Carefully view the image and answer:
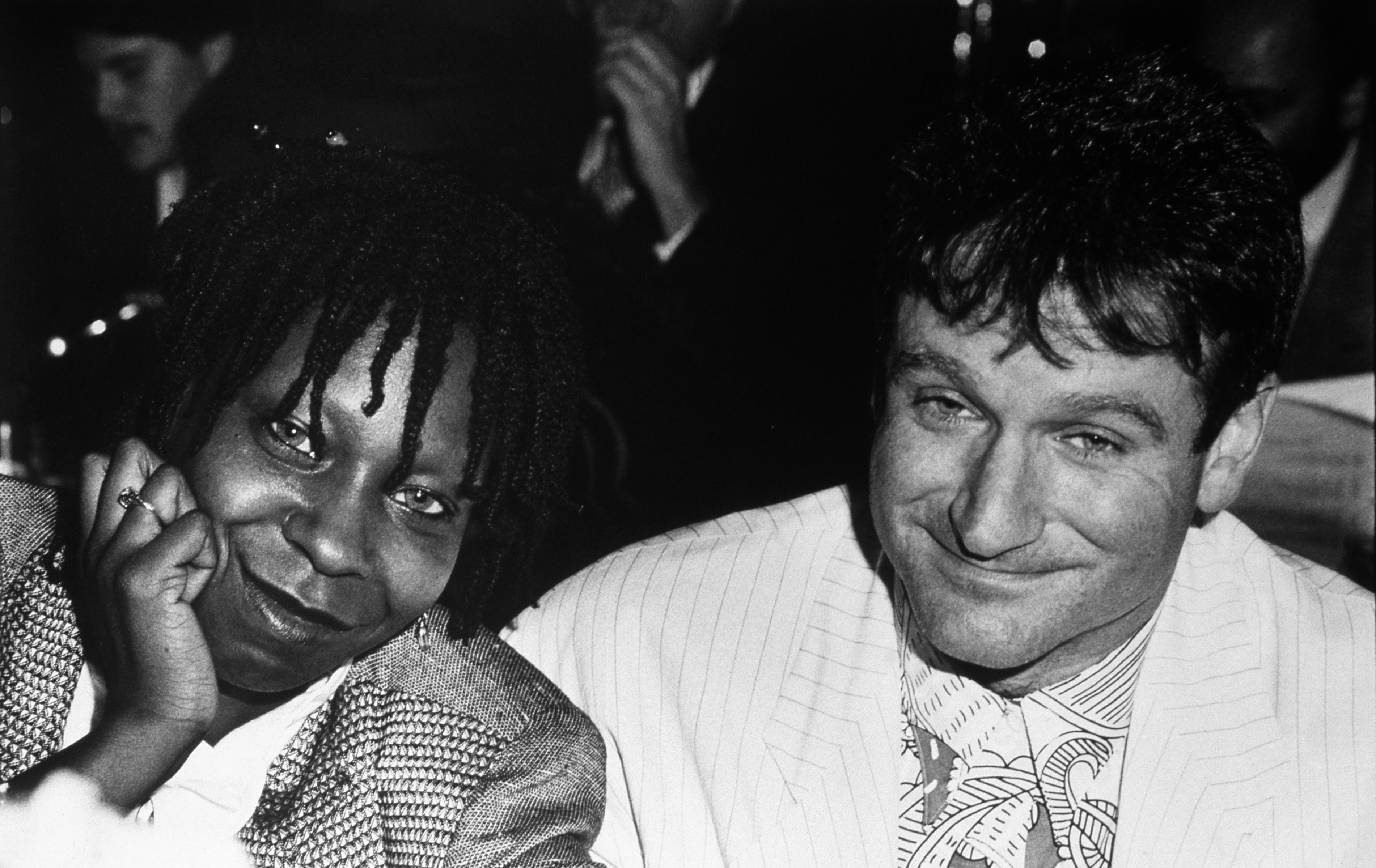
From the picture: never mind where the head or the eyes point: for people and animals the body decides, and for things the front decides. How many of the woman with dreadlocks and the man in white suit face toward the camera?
2

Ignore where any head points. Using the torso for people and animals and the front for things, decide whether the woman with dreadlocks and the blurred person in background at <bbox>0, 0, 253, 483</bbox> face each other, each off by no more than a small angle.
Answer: no

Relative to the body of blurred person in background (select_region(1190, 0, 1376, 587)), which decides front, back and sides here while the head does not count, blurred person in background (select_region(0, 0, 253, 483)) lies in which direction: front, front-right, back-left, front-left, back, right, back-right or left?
front

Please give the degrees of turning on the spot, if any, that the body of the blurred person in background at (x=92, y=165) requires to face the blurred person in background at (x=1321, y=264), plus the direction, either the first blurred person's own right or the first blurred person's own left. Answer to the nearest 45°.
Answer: approximately 135° to the first blurred person's own left

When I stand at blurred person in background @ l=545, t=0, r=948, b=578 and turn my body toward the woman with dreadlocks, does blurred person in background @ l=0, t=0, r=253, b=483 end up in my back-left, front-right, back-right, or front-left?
front-right

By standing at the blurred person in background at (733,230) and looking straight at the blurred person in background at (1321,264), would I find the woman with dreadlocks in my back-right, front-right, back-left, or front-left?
back-right

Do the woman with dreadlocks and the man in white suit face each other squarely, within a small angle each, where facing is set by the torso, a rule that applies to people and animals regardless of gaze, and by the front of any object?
no

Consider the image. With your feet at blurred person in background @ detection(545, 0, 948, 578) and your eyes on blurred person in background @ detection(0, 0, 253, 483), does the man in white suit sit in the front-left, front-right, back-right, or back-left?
back-left

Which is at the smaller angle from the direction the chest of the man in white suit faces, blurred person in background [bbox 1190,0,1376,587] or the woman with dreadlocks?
the woman with dreadlocks

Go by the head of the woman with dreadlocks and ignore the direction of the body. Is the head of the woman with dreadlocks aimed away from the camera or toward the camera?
toward the camera

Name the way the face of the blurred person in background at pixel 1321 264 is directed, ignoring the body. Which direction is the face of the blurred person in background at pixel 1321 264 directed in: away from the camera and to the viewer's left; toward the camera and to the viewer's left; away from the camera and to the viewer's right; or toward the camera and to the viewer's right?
toward the camera and to the viewer's left

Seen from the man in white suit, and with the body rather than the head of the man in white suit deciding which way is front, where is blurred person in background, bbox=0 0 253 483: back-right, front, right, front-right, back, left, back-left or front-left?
right

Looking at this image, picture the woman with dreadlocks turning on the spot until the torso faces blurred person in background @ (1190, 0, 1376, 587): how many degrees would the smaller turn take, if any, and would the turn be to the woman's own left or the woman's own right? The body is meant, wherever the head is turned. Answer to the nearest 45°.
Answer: approximately 135° to the woman's own left

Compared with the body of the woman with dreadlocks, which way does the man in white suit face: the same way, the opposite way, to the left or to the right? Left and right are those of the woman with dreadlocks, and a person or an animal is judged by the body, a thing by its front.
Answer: the same way

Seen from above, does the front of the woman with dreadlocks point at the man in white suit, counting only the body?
no

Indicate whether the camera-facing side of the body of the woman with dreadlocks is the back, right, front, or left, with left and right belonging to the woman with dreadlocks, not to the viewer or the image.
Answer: front

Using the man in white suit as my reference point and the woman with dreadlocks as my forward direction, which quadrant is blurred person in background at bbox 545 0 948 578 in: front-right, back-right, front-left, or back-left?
front-right

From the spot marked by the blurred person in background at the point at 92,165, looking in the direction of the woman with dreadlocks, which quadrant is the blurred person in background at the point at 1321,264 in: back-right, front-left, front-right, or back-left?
front-left

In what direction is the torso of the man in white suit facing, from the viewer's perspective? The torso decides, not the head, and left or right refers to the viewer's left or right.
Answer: facing the viewer
